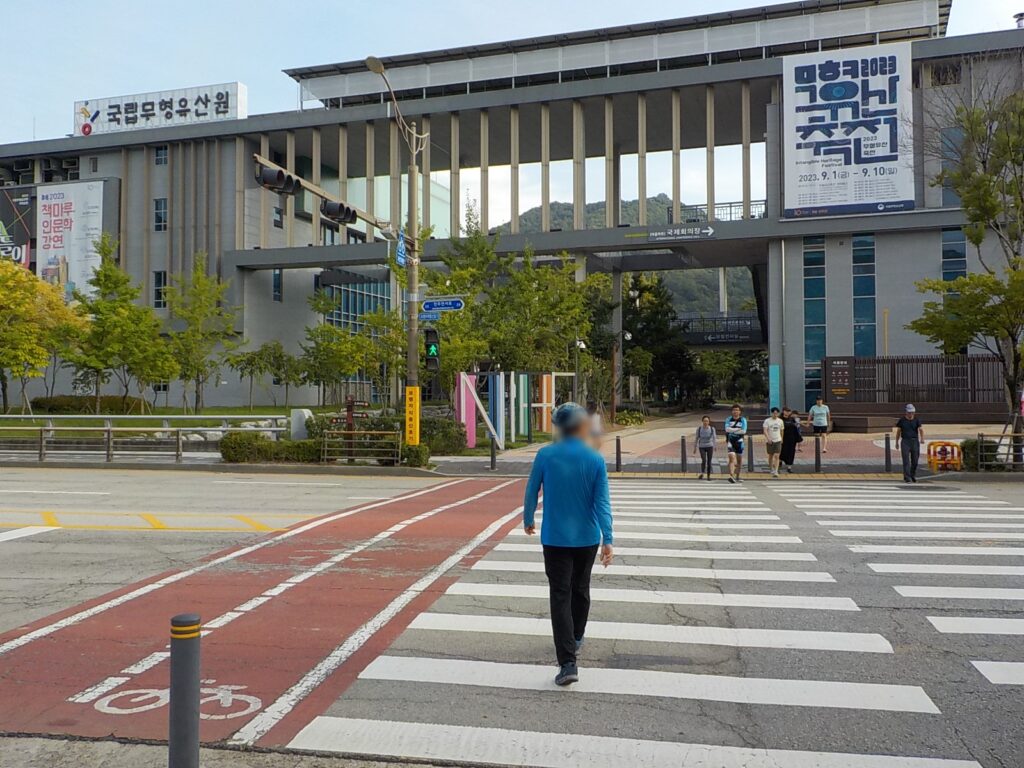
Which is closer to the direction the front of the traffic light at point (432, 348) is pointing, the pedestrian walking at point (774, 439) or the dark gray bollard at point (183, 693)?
the dark gray bollard

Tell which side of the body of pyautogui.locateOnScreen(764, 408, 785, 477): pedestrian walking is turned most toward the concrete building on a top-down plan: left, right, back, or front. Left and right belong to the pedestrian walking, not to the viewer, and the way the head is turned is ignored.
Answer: back

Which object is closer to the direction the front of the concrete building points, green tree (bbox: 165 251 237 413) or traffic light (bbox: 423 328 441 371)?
the traffic light

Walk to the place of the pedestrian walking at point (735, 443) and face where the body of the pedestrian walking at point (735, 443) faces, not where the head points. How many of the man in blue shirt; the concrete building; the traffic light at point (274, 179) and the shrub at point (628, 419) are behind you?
2

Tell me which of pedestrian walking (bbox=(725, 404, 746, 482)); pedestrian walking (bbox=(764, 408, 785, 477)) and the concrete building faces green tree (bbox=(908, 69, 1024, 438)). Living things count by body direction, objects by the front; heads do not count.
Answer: the concrete building

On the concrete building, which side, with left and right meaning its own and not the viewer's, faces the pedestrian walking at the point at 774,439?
front

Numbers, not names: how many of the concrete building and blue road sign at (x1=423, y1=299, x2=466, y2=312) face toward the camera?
2

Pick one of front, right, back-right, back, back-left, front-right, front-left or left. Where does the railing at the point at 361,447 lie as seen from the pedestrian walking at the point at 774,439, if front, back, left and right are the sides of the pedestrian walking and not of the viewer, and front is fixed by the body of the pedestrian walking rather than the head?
right

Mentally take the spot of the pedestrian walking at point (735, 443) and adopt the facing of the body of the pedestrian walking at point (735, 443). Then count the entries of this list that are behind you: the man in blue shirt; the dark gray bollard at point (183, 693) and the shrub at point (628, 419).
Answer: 1

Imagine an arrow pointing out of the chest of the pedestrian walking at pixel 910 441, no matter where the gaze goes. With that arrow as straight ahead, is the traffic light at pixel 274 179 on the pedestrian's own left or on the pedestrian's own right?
on the pedestrian's own right
